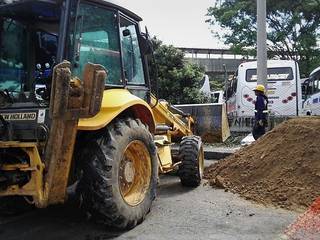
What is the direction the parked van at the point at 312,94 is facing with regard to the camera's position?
facing the viewer and to the left of the viewer

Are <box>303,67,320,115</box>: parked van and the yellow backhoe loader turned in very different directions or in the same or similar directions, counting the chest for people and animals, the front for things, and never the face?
very different directions

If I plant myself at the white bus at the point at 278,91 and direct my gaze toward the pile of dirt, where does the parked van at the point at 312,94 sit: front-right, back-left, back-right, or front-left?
back-left

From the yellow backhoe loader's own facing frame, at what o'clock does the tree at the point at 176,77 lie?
The tree is roughly at 11 o'clock from the yellow backhoe loader.

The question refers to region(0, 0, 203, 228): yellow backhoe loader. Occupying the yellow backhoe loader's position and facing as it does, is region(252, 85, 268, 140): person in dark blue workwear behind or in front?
in front

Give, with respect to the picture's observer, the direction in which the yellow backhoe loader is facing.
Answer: facing away from the viewer and to the right of the viewer
